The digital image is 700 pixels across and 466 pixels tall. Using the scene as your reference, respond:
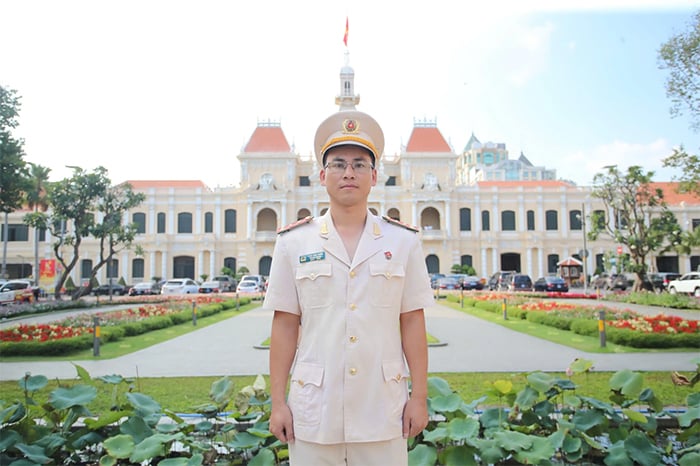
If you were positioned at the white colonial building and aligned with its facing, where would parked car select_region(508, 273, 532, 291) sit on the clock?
The parked car is roughly at 11 o'clock from the white colonial building.

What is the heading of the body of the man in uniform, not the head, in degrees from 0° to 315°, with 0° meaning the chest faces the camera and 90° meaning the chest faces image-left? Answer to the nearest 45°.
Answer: approximately 0°

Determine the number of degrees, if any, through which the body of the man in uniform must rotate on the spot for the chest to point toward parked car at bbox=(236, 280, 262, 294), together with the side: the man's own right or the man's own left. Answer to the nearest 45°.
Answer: approximately 180°

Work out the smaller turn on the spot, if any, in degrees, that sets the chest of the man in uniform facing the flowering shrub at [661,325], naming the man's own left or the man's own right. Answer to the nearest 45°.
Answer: approximately 135° to the man's own left

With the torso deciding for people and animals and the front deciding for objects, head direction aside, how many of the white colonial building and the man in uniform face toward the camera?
2

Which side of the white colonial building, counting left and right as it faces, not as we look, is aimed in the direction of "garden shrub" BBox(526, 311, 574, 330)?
front

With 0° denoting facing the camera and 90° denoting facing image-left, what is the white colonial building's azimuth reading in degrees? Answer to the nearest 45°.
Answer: approximately 0°

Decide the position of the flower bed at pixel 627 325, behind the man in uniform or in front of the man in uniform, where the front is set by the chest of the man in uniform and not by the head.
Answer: behind

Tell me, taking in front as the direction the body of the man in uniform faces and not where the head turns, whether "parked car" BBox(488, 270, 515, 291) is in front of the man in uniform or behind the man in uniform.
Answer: behind

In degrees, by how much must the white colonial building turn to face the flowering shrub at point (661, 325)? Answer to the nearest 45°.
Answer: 0° — it already faces it

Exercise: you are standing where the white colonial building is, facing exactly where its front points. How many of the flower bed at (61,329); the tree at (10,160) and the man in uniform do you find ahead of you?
3

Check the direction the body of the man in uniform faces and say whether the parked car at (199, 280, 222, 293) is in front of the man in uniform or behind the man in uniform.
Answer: behind

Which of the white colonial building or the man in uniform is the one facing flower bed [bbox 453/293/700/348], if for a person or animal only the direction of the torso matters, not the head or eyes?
the white colonial building

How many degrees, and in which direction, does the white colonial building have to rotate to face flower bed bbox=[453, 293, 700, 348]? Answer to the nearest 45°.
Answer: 0° — it already faces it
